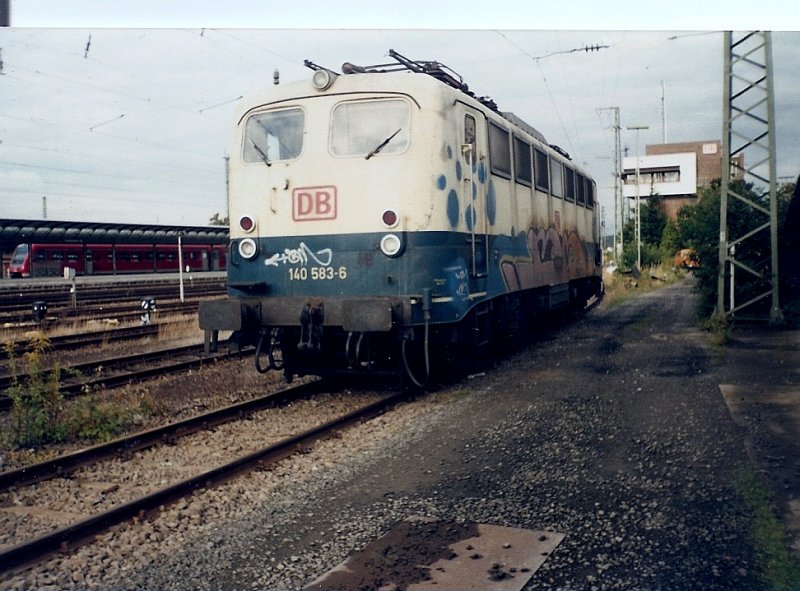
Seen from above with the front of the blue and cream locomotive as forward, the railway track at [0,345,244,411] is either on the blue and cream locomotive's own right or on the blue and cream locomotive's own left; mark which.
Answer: on the blue and cream locomotive's own right

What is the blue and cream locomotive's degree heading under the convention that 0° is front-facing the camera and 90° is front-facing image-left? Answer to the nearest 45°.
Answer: approximately 45°

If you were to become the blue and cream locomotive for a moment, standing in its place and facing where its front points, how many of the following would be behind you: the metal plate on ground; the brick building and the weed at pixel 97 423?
1

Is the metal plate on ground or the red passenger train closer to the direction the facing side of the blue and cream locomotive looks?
the metal plate on ground

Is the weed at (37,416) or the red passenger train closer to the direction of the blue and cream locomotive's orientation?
the weed

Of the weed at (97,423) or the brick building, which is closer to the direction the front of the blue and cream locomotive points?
the weed

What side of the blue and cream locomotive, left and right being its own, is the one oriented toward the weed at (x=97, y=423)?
front

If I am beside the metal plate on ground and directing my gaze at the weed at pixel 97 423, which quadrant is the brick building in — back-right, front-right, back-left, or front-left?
front-right

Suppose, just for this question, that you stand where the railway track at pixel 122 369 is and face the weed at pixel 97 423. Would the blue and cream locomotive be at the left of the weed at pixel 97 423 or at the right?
left

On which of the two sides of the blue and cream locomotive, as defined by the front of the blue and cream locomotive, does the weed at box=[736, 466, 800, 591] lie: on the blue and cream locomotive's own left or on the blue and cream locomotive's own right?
on the blue and cream locomotive's own left

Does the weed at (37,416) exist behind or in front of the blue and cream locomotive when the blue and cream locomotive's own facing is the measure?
in front

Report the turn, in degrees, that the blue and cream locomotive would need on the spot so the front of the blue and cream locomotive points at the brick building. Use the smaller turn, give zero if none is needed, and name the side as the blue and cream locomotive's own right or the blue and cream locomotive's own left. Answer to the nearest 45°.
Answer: approximately 180°

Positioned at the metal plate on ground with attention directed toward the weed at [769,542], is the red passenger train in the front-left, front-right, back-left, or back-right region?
back-left

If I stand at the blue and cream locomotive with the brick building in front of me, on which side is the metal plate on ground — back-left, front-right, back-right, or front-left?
back-right

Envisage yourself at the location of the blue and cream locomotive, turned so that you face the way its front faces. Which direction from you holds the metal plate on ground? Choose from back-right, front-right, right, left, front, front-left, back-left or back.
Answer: front-left
